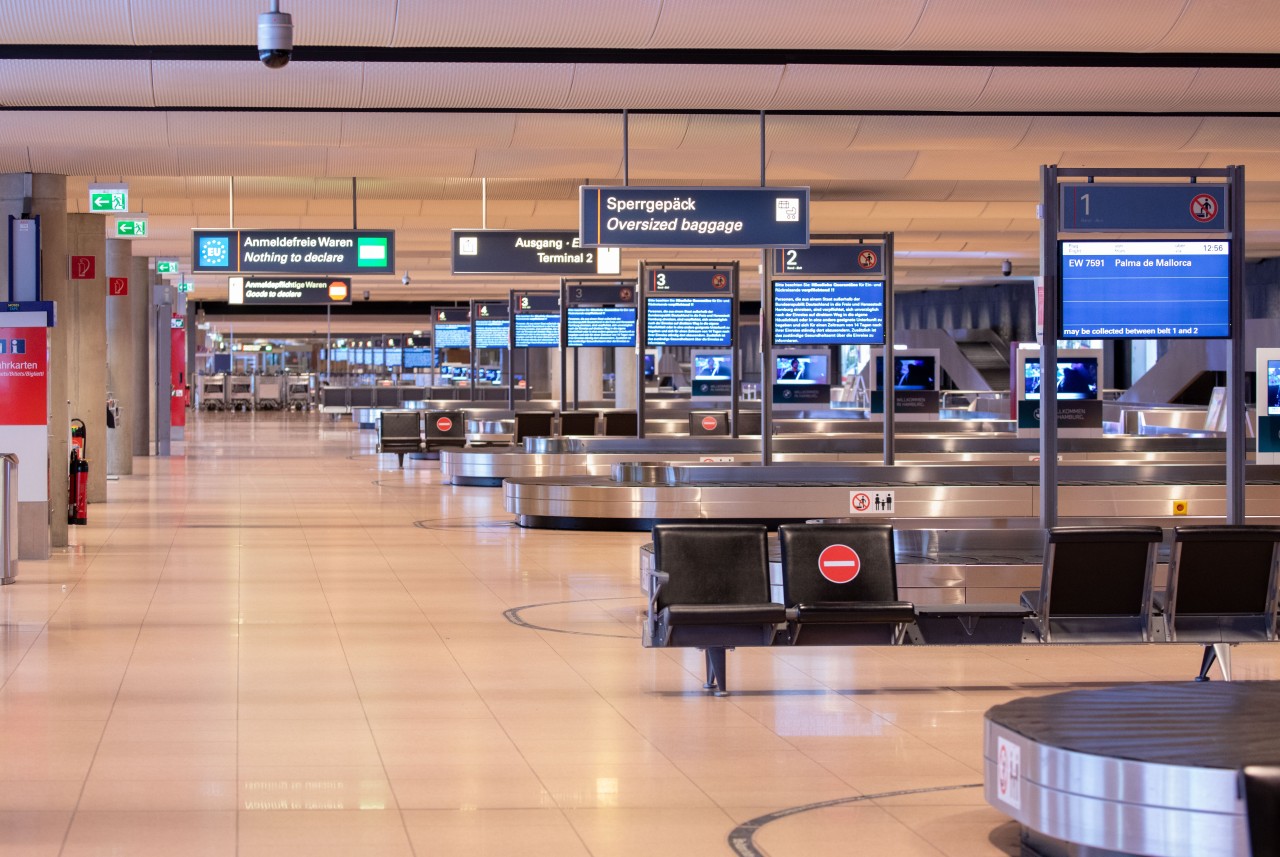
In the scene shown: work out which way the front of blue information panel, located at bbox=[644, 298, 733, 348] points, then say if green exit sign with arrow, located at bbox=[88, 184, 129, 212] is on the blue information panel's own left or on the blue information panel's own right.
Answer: on the blue information panel's own right

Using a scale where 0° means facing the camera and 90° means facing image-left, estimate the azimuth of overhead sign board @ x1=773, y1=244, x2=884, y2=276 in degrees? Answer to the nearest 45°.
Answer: approximately 0°

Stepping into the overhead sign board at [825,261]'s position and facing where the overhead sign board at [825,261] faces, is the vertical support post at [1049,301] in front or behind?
in front

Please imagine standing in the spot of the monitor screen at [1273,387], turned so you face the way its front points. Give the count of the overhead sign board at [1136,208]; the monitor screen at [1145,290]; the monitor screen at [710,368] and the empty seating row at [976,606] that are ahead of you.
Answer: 3

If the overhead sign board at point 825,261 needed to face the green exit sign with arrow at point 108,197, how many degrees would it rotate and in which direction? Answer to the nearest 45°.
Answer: approximately 90° to its right

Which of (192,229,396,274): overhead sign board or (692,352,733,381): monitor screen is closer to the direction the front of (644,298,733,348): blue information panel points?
the overhead sign board

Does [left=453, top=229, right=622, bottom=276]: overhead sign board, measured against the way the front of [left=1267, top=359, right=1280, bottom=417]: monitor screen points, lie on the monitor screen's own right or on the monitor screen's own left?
on the monitor screen's own right

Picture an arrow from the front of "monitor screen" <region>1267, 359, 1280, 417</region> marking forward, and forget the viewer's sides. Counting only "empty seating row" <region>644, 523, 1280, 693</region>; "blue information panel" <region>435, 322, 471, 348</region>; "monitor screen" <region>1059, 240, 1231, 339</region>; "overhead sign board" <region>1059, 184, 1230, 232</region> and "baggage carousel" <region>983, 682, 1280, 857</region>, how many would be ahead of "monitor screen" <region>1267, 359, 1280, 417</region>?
4

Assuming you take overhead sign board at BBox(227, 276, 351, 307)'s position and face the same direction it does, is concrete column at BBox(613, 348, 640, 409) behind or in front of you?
behind

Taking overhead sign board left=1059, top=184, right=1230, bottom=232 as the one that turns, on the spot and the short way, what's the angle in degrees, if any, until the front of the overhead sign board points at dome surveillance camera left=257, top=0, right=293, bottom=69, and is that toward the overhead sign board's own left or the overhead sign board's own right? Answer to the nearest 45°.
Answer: approximately 45° to the overhead sign board's own right

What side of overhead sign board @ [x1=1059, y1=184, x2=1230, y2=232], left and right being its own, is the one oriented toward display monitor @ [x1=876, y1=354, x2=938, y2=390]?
back

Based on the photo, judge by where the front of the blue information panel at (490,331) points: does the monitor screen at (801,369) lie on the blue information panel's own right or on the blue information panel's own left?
on the blue information panel's own left

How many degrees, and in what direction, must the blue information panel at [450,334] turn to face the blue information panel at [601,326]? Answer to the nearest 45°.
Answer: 0° — it already faces it

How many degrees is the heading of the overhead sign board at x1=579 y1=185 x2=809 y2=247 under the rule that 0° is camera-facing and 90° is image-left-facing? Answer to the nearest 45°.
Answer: approximately 0°
